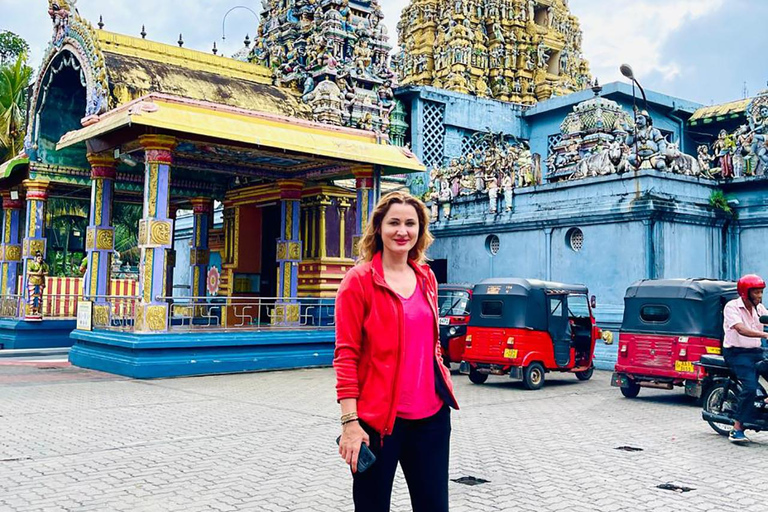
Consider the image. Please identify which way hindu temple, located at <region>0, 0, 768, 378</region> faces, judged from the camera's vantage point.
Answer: facing the viewer and to the left of the viewer

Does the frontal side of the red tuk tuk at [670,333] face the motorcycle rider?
no

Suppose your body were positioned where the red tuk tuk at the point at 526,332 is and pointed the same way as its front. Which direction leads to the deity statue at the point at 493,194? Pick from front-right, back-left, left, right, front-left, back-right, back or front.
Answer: front-left

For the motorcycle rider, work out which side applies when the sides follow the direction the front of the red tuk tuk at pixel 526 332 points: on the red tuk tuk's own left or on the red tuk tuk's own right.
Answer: on the red tuk tuk's own right

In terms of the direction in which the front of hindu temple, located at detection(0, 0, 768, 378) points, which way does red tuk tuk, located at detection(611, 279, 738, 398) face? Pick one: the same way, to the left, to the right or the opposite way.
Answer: the opposite way

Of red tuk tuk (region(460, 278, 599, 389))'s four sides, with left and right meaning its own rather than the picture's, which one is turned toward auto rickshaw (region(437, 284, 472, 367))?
left

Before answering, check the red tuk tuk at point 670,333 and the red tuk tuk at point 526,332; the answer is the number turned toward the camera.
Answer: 0

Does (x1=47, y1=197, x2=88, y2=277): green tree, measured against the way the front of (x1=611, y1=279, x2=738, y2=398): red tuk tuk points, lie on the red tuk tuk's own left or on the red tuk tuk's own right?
on the red tuk tuk's own left

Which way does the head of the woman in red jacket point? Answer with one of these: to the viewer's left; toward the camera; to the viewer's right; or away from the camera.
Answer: toward the camera

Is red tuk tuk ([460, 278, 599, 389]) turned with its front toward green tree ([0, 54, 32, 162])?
no

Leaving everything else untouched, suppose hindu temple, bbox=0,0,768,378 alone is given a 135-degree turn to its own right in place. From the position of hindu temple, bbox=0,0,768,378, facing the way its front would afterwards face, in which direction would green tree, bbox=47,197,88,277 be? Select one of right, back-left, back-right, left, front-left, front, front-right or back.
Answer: front-left

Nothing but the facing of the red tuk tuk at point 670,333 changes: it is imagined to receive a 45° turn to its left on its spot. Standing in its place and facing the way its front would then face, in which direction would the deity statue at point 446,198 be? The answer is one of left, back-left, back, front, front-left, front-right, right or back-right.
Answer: front-left

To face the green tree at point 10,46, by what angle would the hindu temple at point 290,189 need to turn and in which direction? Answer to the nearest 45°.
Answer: approximately 90° to its right

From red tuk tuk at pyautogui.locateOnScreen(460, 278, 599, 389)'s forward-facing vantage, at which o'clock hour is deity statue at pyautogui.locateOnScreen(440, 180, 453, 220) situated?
The deity statue is roughly at 10 o'clock from the red tuk tuk.

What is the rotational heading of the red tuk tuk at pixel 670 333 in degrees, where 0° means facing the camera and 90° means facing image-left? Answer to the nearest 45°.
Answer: approximately 225°
